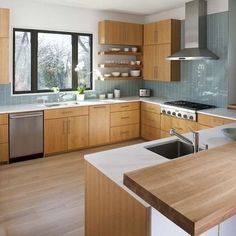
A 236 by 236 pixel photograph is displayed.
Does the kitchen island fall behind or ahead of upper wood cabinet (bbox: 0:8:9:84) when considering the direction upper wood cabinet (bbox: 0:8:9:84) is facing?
ahead

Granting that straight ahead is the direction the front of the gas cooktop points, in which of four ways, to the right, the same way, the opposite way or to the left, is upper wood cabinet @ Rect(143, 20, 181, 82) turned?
the same way

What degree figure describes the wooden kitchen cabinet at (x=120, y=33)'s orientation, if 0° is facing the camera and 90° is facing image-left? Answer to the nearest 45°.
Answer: approximately 315°

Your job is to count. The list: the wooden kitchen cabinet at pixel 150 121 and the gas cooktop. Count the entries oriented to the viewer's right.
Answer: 0

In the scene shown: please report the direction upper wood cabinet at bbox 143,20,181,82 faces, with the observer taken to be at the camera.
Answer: facing the viewer and to the left of the viewer

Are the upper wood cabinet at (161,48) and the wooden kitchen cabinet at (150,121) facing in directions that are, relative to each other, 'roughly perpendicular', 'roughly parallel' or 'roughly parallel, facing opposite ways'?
roughly parallel

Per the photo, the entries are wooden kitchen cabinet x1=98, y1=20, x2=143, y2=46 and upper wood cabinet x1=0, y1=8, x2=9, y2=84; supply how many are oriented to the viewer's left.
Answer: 0

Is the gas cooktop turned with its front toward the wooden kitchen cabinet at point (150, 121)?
no

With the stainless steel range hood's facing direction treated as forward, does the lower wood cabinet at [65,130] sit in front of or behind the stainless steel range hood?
in front

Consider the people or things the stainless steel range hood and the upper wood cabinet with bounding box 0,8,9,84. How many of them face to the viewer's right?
0

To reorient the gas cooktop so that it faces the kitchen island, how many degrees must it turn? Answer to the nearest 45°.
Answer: approximately 45° to its left

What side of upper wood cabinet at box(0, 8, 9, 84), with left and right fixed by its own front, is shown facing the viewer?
front
